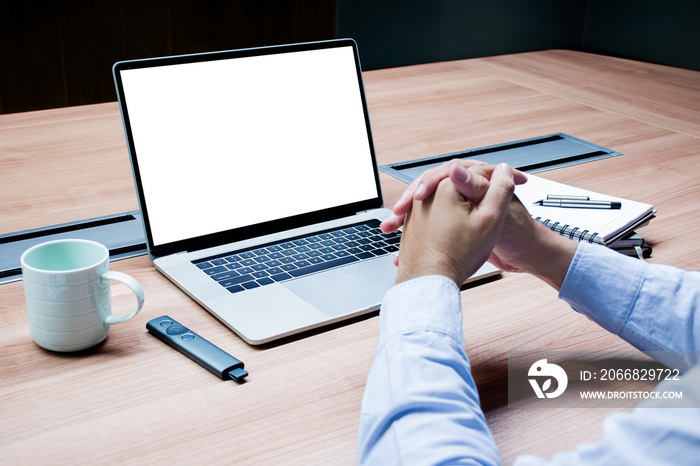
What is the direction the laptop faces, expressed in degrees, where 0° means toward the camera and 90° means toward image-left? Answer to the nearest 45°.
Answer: approximately 315°
